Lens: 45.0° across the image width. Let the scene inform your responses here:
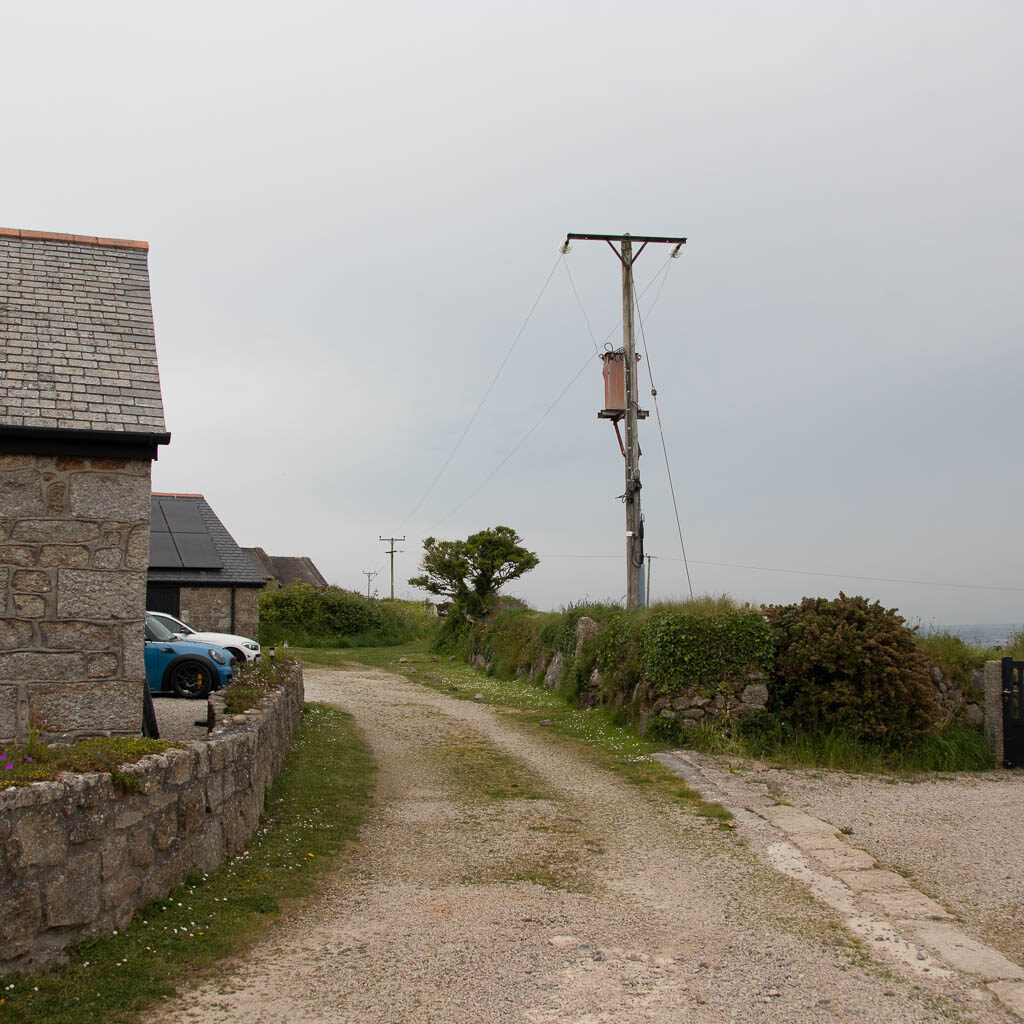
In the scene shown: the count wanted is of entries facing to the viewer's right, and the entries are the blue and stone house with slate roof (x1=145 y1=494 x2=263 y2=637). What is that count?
1

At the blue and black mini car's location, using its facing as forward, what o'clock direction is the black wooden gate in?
The black wooden gate is roughly at 1 o'clock from the blue and black mini car.

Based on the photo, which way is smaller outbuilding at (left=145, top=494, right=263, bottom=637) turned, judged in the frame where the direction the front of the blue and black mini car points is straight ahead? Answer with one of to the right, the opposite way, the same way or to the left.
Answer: to the right

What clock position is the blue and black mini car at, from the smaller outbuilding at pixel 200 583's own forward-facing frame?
The blue and black mini car is roughly at 12 o'clock from the smaller outbuilding.

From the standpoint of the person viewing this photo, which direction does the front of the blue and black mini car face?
facing to the right of the viewer

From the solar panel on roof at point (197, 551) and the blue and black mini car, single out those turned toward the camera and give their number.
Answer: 1

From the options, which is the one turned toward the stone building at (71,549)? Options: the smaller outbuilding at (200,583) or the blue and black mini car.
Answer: the smaller outbuilding

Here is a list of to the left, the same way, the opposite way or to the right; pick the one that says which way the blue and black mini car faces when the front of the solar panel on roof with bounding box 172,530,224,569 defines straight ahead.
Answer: to the left

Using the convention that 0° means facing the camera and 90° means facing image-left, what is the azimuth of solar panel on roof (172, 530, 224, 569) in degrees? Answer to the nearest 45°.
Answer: approximately 0°

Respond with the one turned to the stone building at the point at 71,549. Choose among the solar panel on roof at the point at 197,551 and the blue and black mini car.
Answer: the solar panel on roof
